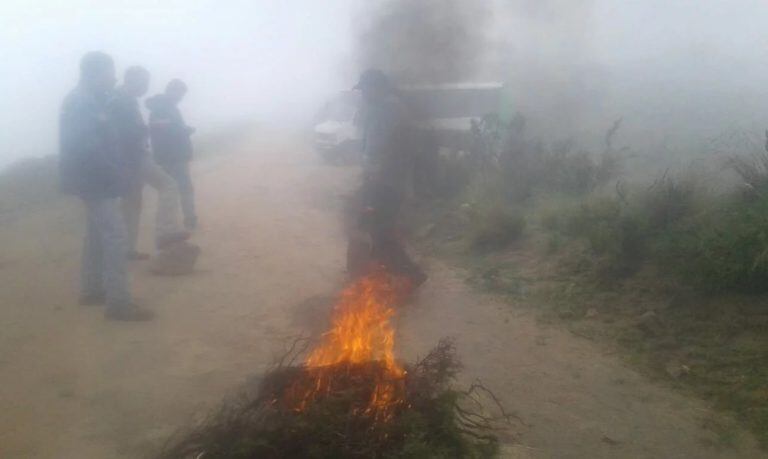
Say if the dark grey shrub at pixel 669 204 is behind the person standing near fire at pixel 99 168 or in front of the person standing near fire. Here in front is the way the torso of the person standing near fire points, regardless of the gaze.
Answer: in front

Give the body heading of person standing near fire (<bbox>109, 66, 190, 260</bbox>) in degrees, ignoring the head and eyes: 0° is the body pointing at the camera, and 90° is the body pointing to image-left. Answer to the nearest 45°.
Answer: approximately 270°

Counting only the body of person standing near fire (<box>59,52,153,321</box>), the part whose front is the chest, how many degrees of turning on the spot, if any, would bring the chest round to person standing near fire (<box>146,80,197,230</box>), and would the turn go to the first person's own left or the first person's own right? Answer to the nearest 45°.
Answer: approximately 90° to the first person's own left

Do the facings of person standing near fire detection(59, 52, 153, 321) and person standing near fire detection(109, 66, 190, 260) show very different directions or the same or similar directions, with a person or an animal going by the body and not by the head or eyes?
same or similar directions

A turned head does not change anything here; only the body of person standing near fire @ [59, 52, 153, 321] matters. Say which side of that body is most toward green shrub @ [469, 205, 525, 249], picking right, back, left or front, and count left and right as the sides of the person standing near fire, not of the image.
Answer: front

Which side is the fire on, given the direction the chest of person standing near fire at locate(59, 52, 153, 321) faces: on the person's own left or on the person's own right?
on the person's own right

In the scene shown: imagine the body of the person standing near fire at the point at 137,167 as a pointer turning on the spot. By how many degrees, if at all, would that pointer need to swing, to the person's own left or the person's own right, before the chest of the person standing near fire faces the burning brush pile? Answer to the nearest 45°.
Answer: approximately 90° to the person's own right

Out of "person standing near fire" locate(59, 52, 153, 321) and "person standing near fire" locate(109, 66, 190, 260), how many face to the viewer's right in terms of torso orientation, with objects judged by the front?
2

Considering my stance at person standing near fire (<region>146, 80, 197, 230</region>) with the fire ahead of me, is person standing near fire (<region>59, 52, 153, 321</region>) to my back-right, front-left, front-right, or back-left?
front-right

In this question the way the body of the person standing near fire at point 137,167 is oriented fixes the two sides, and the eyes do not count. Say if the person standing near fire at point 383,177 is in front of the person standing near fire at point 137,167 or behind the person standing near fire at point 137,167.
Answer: in front

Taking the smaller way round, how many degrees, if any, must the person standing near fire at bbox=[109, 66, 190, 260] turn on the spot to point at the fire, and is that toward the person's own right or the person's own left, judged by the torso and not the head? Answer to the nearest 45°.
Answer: approximately 90° to the person's own right

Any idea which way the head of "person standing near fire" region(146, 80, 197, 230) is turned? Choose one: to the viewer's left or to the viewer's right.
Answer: to the viewer's right

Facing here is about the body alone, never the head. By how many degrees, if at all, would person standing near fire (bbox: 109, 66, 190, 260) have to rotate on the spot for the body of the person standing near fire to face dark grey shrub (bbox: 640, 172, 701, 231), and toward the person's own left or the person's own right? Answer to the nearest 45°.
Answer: approximately 45° to the person's own right

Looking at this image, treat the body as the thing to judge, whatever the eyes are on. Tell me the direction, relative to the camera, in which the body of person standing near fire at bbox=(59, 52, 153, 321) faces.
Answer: to the viewer's right
